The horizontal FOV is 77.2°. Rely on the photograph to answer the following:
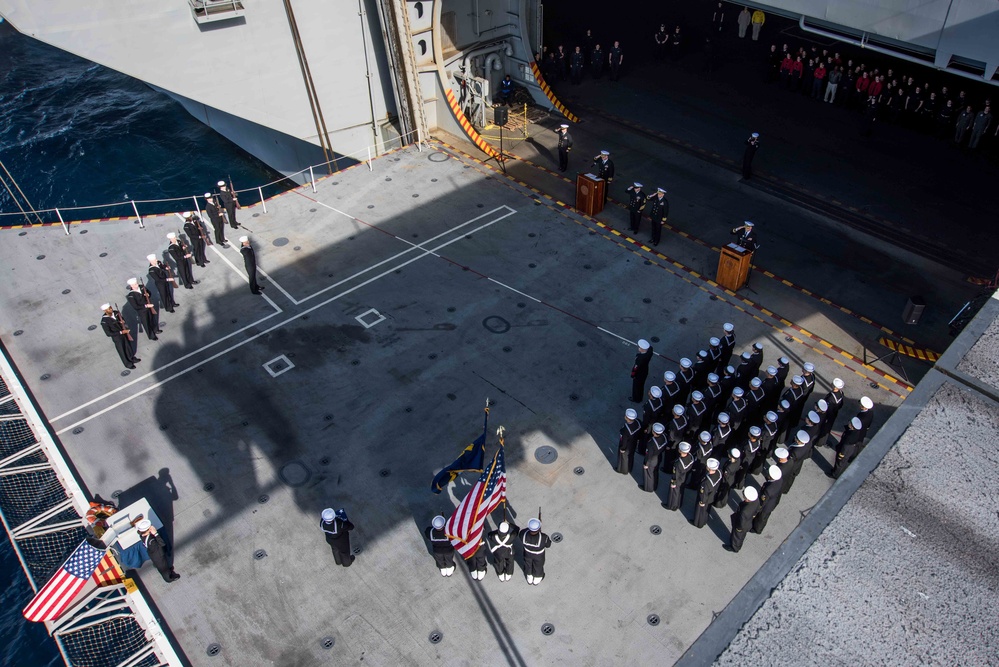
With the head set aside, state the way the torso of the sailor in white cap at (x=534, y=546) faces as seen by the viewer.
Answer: away from the camera

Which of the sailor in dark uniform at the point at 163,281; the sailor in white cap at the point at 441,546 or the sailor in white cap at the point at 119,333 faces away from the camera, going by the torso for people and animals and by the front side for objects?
the sailor in white cap at the point at 441,546

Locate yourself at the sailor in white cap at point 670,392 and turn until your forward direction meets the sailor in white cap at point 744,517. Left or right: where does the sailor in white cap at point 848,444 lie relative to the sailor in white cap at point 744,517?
left

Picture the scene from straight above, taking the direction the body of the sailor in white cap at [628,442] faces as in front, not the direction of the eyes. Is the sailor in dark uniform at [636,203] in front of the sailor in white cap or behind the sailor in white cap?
in front

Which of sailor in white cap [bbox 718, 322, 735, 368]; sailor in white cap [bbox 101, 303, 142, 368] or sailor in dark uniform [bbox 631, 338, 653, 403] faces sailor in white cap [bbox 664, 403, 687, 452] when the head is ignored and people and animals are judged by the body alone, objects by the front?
sailor in white cap [bbox 101, 303, 142, 368]

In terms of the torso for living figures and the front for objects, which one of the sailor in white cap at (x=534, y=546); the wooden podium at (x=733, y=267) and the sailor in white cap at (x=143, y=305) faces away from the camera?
the sailor in white cap at (x=534, y=546)

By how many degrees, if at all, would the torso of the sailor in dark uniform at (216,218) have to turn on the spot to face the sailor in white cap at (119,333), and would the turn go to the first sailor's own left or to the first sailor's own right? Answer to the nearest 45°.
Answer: approximately 90° to the first sailor's own right

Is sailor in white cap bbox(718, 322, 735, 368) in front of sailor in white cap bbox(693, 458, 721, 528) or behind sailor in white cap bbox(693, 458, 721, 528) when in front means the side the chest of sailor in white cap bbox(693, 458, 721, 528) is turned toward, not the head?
in front

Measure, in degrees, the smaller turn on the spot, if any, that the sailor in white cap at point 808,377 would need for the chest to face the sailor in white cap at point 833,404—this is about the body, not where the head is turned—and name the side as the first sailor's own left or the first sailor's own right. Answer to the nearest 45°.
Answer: approximately 180°

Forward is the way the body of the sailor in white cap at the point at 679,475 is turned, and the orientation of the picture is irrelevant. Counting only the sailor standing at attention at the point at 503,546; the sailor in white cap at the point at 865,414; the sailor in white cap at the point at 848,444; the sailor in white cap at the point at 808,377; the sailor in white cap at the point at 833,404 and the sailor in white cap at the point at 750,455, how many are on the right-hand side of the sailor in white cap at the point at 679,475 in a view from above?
5

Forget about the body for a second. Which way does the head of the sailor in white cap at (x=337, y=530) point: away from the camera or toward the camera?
away from the camera

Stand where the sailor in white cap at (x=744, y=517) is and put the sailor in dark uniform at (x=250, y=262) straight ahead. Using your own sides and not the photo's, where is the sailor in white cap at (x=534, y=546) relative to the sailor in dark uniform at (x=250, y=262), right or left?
left

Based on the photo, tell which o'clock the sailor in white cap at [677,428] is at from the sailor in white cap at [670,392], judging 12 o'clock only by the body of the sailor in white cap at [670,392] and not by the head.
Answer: the sailor in white cap at [677,428] is roughly at 7 o'clock from the sailor in white cap at [670,392].
